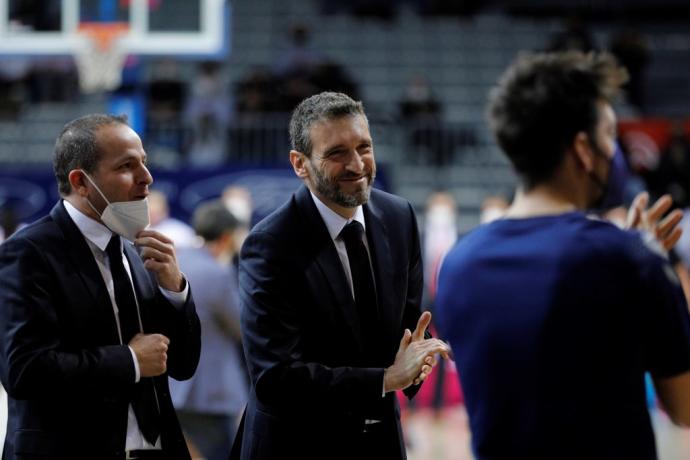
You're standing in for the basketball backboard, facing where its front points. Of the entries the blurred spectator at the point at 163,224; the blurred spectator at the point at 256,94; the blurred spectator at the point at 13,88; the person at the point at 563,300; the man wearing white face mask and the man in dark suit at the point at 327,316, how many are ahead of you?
4

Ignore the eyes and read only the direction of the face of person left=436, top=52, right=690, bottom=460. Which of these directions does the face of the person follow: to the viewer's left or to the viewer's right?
to the viewer's right

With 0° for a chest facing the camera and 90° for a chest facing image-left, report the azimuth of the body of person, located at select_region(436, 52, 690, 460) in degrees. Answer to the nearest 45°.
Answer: approximately 225°

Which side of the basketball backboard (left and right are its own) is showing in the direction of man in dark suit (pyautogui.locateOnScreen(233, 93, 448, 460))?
front

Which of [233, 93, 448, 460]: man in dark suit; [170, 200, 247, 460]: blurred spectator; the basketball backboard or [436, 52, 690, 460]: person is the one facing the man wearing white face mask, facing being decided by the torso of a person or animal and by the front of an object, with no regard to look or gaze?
the basketball backboard

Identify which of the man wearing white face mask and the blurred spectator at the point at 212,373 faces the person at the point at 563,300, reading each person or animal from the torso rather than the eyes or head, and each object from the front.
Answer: the man wearing white face mask

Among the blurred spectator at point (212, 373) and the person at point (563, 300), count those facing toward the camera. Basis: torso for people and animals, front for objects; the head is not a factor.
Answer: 0

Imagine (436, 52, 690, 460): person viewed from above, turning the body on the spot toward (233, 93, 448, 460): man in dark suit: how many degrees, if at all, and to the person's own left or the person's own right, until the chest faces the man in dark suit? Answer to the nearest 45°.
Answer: approximately 90° to the person's own left

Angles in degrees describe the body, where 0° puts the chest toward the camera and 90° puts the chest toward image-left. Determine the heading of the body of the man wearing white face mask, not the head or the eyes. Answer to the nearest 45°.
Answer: approximately 315°

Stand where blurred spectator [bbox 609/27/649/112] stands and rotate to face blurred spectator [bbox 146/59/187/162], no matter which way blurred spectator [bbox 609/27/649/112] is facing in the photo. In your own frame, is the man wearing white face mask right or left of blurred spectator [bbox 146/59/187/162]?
left

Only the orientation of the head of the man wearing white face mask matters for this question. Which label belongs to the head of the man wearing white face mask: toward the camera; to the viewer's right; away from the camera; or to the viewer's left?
to the viewer's right

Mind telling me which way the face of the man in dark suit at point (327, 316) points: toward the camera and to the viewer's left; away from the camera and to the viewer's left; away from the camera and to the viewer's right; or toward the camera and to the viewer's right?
toward the camera and to the viewer's right

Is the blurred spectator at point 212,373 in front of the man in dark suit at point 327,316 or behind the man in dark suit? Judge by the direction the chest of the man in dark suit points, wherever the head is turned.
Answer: behind
